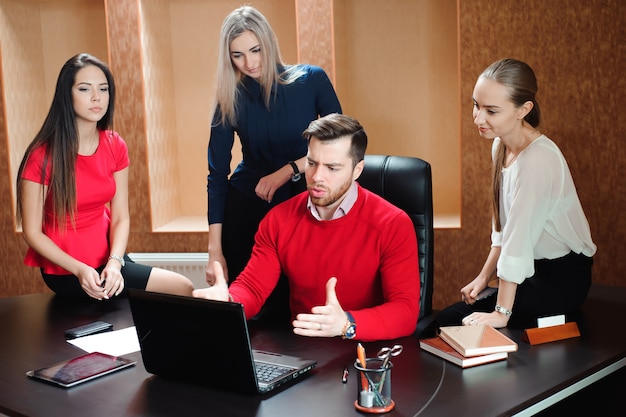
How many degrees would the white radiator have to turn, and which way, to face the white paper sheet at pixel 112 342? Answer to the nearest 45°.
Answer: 0° — it already faces it

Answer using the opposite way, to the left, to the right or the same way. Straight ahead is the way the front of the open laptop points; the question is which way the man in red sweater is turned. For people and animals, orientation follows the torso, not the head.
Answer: the opposite way

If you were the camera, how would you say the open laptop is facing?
facing away from the viewer and to the right of the viewer

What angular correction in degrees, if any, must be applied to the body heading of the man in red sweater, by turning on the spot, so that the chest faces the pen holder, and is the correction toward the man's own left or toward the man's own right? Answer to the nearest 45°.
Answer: approximately 45° to the man's own left

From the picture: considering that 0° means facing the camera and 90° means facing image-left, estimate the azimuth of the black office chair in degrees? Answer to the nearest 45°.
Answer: approximately 45°

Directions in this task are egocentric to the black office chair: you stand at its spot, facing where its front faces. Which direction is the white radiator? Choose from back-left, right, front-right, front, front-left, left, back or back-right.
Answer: right

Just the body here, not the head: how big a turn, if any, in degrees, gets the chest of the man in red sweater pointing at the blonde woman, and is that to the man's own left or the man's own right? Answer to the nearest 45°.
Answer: approximately 90° to the man's own right

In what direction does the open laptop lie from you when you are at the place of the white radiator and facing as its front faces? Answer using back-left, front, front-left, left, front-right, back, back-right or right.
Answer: front

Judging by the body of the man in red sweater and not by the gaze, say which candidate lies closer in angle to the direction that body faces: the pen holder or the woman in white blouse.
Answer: the pen holder

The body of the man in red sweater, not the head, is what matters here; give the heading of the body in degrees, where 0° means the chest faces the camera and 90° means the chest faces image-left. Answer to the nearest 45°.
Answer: approximately 45°

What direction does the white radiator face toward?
toward the camera

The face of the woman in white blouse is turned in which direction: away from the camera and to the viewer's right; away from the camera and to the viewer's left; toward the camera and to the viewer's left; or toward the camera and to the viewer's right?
toward the camera and to the viewer's left

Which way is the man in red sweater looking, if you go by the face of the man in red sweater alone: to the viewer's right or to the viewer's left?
to the viewer's left

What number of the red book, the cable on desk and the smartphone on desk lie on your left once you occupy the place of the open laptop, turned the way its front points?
1

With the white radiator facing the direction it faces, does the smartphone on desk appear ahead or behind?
ahead
